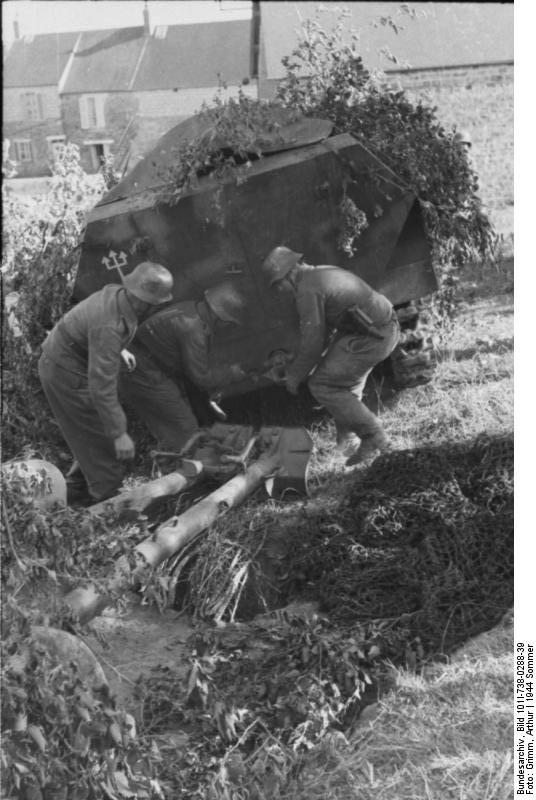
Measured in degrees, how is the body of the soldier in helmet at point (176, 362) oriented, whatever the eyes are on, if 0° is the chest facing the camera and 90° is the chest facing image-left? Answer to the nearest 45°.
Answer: approximately 270°

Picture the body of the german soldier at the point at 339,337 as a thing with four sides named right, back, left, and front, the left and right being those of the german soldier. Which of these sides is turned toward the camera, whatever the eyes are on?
left

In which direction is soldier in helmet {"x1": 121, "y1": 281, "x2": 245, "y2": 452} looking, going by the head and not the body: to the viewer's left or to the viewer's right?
to the viewer's right

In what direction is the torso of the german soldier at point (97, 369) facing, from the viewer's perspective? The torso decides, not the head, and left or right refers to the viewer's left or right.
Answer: facing to the right of the viewer

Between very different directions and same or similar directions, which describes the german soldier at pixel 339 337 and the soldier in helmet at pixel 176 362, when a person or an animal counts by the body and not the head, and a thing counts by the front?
very different directions

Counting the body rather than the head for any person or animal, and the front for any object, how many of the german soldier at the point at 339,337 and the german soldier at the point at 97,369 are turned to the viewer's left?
1
